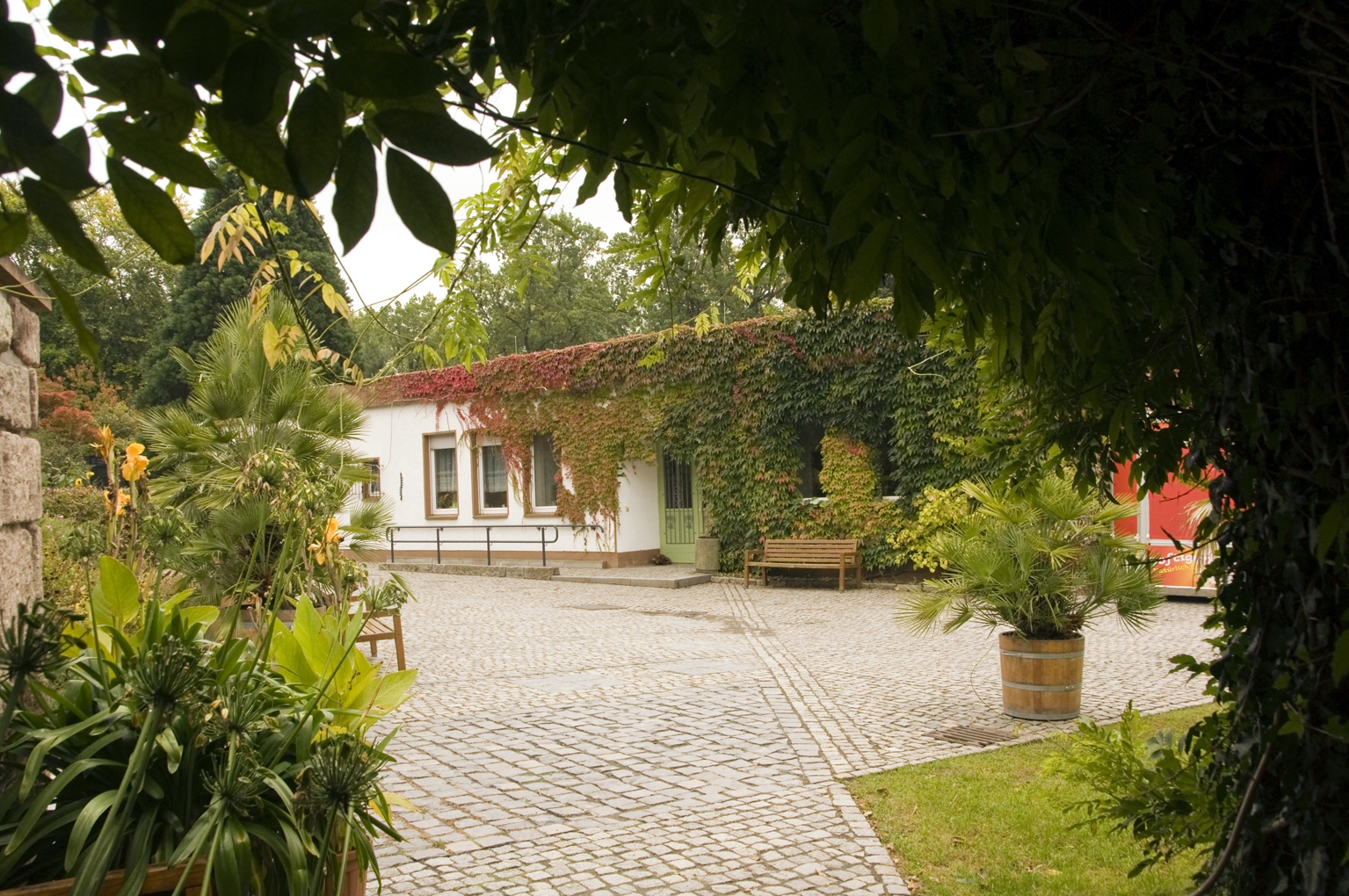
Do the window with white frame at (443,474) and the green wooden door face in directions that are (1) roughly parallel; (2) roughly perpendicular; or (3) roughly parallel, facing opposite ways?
roughly parallel

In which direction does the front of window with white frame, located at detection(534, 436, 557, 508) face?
toward the camera

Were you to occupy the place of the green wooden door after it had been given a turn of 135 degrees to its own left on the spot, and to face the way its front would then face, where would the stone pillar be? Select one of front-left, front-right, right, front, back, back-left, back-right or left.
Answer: back-right

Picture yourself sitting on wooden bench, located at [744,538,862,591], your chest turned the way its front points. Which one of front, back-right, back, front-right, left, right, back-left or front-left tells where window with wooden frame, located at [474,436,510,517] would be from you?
right

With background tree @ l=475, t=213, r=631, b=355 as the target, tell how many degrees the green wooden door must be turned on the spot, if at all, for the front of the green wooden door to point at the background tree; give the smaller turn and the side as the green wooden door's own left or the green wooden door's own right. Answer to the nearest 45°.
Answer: approximately 180°

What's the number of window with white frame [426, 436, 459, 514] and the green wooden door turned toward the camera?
2

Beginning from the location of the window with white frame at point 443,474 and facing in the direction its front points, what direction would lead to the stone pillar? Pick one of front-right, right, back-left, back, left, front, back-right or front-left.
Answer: front

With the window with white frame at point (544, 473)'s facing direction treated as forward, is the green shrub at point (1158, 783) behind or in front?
in front

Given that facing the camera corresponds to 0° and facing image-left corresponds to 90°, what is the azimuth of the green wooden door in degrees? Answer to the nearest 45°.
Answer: approximately 0°

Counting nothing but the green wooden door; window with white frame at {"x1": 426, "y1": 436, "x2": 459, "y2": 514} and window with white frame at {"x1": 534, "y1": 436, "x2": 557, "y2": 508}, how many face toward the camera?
3

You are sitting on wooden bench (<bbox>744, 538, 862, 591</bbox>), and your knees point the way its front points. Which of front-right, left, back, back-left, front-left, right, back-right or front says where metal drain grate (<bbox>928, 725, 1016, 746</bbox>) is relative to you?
front-left

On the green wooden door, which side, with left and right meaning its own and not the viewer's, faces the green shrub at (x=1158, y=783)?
front

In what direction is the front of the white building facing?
toward the camera

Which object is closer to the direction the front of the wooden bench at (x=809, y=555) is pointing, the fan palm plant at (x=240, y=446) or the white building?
the fan palm plant

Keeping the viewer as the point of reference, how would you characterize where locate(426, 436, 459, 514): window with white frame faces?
facing the viewer

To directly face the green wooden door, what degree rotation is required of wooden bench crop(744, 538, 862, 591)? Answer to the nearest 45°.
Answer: approximately 90° to its right

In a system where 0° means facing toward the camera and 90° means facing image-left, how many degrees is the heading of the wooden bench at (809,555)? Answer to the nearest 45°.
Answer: approximately 45°

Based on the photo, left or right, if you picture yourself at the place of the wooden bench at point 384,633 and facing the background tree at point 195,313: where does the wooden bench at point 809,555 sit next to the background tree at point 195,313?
right
